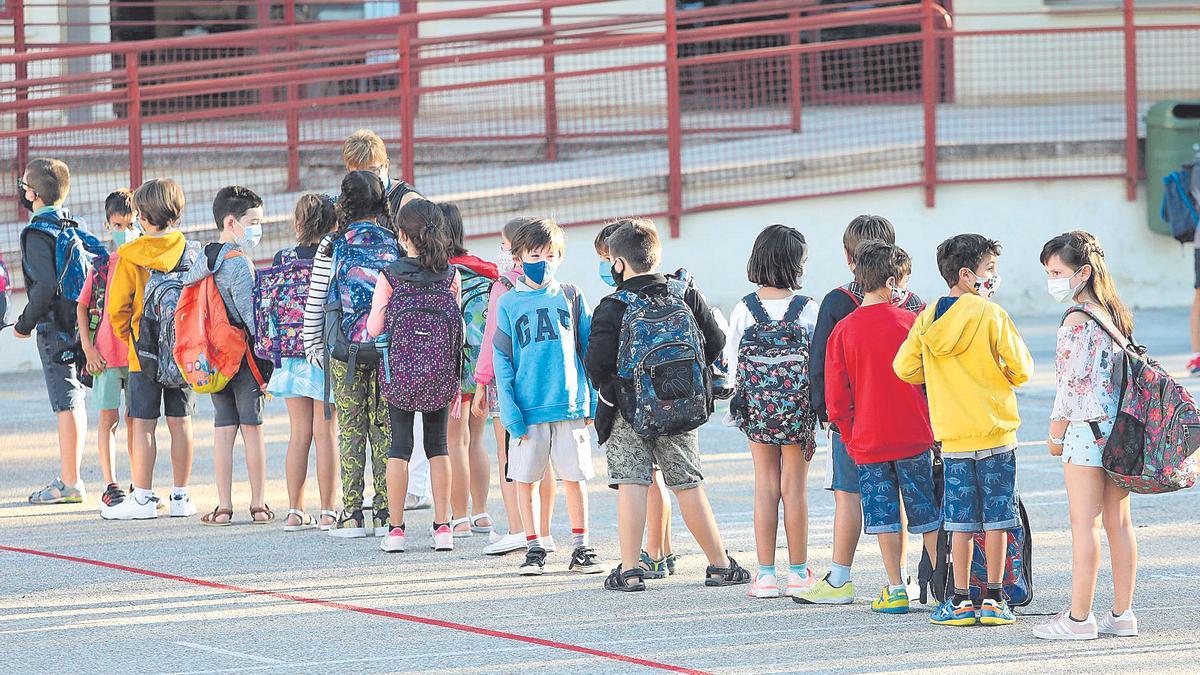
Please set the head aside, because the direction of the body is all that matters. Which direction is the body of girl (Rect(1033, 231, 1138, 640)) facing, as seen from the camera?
to the viewer's left

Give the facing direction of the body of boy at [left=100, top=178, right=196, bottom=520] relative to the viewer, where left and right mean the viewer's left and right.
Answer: facing away from the viewer and to the left of the viewer

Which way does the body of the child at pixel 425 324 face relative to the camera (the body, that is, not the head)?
away from the camera

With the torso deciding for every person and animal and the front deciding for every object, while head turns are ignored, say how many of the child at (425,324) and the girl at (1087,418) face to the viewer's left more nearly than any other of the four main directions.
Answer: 1

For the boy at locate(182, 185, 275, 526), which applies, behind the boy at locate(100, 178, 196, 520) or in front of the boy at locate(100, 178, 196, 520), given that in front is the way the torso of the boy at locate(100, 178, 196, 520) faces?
behind

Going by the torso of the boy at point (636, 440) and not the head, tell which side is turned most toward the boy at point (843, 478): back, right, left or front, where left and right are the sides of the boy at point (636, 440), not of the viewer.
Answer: right

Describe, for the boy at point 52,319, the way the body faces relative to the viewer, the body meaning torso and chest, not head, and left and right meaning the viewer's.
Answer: facing to the left of the viewer

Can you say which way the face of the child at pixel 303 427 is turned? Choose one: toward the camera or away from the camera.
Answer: away from the camera

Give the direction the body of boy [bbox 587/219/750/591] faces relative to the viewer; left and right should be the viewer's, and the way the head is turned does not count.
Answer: facing away from the viewer

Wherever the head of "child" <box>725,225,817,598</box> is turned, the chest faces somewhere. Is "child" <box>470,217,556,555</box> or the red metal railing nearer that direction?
the red metal railing

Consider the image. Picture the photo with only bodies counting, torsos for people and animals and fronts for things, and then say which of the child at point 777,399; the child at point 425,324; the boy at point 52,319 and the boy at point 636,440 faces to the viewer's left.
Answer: the boy at point 52,319

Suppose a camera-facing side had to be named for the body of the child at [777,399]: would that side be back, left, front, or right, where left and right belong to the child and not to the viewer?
back

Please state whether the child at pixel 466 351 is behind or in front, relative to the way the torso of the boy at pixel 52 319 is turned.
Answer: behind

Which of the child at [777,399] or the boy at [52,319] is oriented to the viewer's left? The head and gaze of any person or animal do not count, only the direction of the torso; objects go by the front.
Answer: the boy

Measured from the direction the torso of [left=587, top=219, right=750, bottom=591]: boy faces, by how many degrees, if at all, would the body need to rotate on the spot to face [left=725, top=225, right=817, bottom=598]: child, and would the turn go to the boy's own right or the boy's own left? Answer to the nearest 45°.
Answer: approximately 90° to the boy's own right
